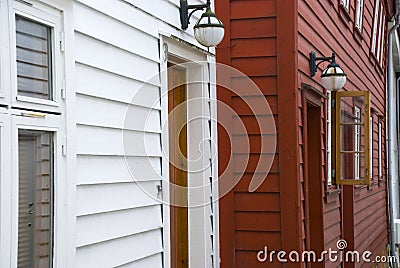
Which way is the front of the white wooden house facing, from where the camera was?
facing the viewer and to the right of the viewer
